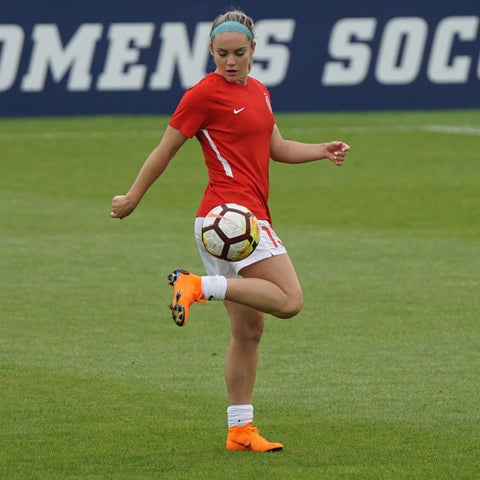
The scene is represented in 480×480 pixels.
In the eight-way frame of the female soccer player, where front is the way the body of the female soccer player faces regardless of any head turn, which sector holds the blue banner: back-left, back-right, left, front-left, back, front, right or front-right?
back-left

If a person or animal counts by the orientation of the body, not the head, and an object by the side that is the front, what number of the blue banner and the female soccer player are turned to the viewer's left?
0

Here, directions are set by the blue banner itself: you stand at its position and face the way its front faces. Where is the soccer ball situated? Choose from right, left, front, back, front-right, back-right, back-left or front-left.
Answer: front

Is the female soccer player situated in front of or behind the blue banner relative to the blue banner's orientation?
in front

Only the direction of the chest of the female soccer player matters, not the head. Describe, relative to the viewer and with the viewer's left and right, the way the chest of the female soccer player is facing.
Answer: facing the viewer and to the right of the viewer

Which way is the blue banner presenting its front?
toward the camera
